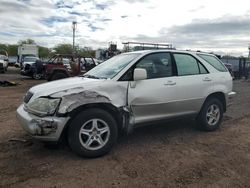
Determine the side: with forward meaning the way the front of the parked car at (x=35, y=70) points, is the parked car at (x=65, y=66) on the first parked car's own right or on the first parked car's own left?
on the first parked car's own left

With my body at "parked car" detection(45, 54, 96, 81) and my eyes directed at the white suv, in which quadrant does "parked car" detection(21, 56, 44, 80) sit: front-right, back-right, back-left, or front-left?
back-right

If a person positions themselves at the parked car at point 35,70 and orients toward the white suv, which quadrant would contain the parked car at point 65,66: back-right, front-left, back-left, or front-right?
front-left

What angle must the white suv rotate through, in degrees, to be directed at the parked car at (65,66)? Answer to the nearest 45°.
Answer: approximately 135° to its right

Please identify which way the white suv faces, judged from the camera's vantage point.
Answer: facing the viewer and to the left of the viewer

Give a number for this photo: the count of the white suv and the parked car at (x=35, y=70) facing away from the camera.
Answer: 0

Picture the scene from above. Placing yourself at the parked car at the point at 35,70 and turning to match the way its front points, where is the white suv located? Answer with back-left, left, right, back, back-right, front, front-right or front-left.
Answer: front-left
